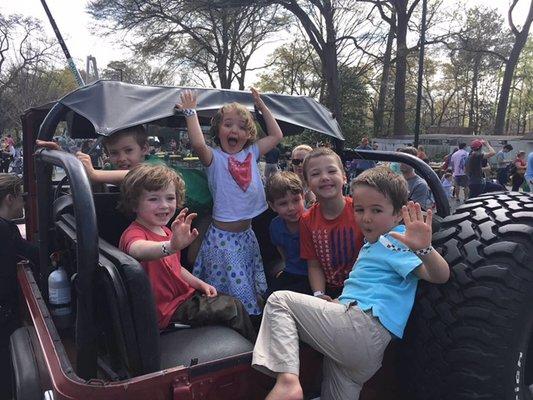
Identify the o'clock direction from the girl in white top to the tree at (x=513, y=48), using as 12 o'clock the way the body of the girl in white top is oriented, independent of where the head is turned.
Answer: The tree is roughly at 7 o'clock from the girl in white top.

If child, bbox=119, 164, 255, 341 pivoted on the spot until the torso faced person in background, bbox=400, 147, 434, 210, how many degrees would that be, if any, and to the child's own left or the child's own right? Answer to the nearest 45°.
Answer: approximately 90° to the child's own left

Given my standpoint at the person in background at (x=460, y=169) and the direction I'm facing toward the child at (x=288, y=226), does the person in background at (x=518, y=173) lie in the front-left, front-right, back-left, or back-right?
back-left

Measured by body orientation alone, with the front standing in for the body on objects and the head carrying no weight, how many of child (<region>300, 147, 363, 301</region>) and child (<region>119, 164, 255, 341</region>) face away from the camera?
0

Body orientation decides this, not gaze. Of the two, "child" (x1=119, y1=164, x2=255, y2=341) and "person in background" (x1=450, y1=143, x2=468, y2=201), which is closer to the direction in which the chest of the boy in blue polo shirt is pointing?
the child

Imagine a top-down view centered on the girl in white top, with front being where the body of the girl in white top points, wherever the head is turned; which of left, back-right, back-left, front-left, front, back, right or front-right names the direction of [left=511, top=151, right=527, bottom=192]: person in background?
back-left

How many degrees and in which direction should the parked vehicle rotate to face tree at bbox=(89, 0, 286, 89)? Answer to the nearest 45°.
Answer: approximately 45° to its right

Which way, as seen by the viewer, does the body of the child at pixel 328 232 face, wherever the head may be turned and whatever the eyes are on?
toward the camera

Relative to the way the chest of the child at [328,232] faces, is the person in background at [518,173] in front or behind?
behind

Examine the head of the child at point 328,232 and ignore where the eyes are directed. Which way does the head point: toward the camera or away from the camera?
toward the camera

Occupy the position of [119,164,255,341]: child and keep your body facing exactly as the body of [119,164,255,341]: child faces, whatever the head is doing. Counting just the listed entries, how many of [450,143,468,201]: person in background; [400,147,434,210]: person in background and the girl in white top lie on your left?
3

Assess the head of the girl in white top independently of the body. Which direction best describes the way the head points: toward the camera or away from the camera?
toward the camera

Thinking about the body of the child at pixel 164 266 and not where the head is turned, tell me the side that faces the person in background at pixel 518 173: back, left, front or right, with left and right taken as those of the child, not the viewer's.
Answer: left
